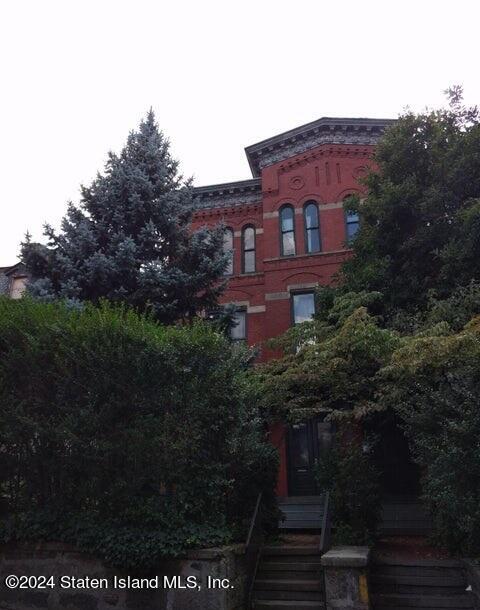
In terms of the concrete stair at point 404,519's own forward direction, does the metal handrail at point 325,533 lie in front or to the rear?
in front

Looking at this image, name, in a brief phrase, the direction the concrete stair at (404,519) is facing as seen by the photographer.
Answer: facing the viewer

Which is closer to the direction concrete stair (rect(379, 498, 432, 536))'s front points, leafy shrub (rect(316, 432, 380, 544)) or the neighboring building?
the leafy shrub

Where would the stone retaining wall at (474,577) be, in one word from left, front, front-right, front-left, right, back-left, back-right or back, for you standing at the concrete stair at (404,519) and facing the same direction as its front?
front

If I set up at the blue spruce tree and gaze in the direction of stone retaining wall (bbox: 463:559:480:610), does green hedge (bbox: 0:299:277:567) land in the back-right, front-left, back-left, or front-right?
front-right

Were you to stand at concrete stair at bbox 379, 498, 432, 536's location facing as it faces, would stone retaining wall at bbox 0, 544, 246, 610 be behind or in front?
in front

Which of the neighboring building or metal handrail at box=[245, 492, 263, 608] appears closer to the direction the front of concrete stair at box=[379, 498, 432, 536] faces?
the metal handrail
